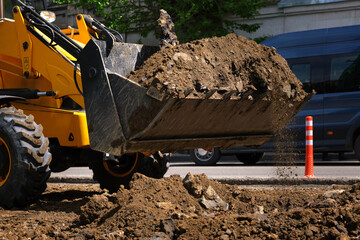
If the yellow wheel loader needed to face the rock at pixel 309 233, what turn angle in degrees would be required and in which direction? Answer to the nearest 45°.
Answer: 0° — it already faces it

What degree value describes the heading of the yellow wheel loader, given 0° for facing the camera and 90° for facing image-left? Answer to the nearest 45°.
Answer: approximately 315°

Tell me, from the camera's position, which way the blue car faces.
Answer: facing to the left of the viewer

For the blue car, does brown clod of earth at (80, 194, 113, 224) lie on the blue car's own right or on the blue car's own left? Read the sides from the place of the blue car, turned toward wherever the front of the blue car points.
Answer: on the blue car's own left

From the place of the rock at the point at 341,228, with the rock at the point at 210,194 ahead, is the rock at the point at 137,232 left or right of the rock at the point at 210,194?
left

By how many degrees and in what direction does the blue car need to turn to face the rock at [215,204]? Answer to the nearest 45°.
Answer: approximately 90° to its left

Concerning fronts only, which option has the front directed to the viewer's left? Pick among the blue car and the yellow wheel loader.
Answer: the blue car

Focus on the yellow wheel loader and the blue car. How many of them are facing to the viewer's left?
1
